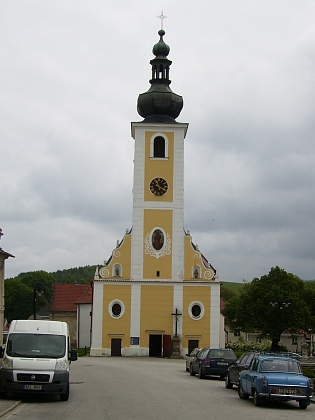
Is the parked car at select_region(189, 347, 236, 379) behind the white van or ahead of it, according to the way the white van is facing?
behind

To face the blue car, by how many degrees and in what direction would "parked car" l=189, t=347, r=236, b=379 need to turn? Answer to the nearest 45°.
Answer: approximately 135° to its left

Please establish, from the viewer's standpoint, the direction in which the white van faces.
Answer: facing the viewer

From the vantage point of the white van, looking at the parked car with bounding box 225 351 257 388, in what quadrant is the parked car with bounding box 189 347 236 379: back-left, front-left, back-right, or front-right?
front-left

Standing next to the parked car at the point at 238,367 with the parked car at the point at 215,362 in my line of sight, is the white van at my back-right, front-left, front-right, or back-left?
back-left

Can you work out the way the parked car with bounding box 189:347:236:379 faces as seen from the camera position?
facing away from the viewer and to the left of the viewer

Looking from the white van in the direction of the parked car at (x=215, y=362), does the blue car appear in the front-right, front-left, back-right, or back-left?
front-right
